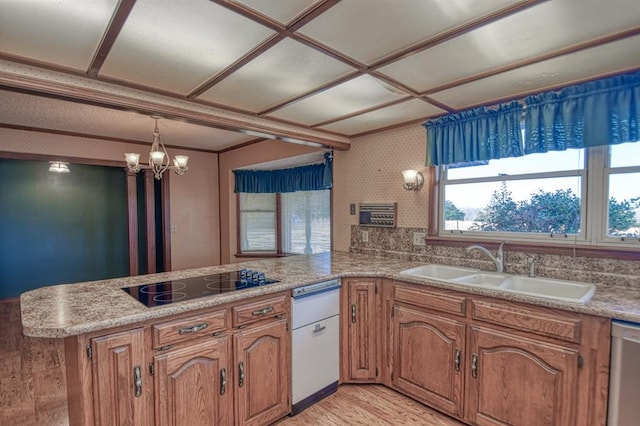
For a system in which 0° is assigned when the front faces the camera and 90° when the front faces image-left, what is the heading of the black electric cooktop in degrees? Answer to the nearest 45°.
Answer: approximately 315°

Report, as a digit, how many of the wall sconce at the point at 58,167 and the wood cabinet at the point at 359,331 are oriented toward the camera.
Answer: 2

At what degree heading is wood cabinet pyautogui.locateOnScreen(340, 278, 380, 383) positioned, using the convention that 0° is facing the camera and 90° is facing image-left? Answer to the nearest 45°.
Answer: approximately 0°
